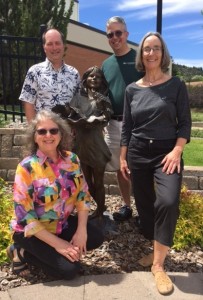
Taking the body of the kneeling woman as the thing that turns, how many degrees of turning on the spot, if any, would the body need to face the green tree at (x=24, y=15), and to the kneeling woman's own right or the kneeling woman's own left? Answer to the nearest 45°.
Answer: approximately 135° to the kneeling woman's own left

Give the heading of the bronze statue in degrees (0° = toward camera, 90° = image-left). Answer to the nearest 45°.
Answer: approximately 0°

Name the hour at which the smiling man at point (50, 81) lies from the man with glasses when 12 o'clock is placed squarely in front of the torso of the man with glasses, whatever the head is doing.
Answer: The smiling man is roughly at 2 o'clock from the man with glasses.

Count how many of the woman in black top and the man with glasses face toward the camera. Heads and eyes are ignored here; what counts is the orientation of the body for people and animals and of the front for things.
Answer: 2

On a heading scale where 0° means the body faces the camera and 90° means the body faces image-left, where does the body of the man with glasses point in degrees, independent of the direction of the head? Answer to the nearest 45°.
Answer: approximately 0°

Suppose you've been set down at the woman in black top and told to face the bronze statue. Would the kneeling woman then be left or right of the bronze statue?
left

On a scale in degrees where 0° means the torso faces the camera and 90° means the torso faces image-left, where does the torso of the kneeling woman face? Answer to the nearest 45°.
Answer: approximately 315°
